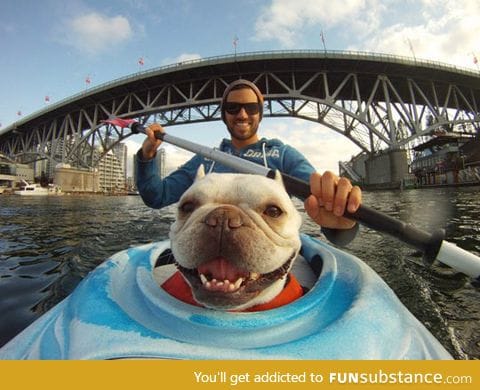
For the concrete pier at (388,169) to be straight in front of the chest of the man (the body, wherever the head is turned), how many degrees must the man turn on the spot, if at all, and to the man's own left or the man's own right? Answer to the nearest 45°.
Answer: approximately 135° to the man's own left

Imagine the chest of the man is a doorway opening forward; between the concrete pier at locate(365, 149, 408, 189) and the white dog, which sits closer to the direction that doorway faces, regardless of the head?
the white dog

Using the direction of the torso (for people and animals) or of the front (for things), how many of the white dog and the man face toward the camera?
2

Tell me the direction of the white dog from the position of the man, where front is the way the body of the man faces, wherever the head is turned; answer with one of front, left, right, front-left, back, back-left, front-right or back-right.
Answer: front

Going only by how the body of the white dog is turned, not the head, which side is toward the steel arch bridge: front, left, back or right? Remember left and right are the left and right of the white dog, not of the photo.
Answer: back

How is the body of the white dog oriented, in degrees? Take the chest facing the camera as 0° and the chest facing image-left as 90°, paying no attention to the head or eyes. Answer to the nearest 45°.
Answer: approximately 0°

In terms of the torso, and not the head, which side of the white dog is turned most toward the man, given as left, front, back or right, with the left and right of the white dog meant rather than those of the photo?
back

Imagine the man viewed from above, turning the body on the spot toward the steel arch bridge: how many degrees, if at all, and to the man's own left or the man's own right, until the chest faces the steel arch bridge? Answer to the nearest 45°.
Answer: approximately 180°

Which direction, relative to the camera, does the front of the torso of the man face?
toward the camera
